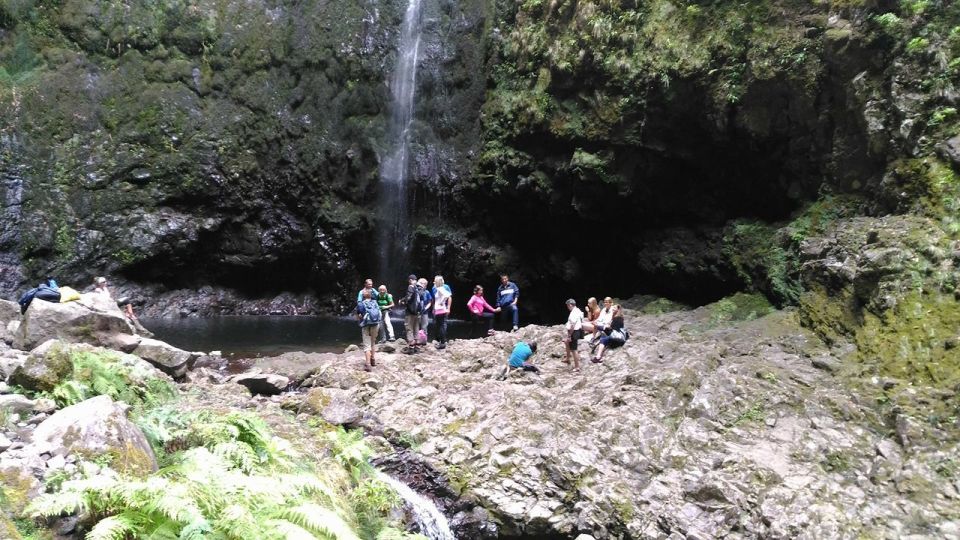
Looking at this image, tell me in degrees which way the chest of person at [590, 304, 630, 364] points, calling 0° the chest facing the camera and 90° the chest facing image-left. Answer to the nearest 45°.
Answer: approximately 90°

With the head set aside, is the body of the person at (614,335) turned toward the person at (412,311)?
yes

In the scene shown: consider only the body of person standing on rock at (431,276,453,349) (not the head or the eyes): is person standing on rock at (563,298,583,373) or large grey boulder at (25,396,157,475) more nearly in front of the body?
the large grey boulder

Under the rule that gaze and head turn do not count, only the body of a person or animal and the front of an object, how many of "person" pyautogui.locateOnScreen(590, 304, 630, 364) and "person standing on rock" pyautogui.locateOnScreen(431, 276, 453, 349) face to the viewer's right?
0

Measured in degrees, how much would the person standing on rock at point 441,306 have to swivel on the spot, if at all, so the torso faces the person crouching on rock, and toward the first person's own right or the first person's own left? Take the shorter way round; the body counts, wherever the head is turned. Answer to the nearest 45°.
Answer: approximately 90° to the first person's own left

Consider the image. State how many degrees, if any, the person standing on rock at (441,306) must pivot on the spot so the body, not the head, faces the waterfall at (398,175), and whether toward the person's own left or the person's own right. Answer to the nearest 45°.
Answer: approximately 135° to the person's own right

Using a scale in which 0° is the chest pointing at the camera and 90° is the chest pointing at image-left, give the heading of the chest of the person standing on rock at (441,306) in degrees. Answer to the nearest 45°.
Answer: approximately 45°
